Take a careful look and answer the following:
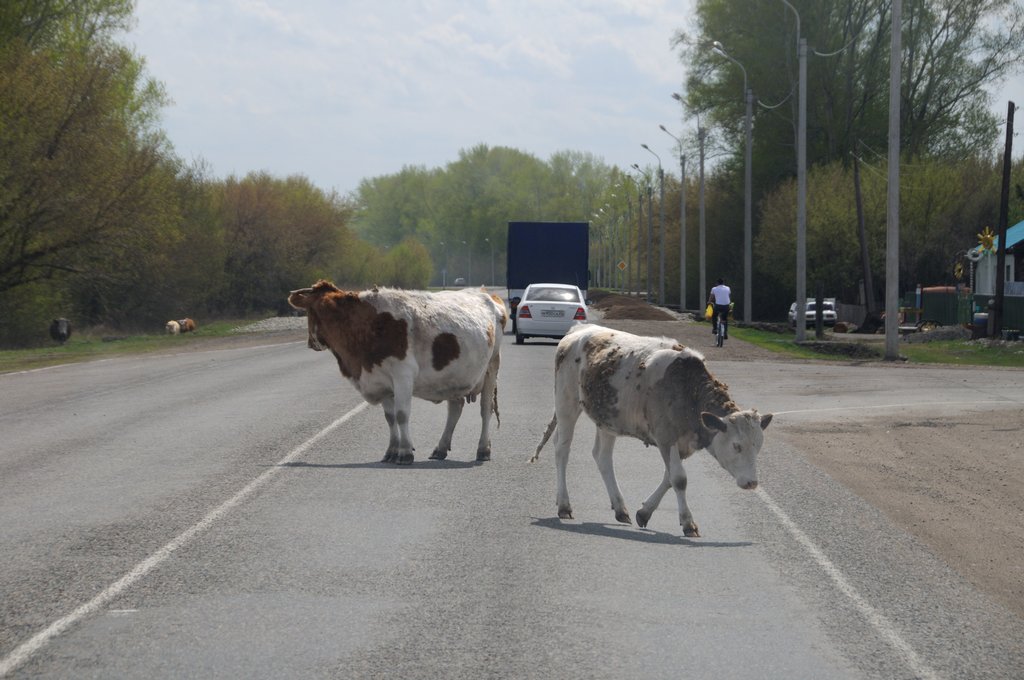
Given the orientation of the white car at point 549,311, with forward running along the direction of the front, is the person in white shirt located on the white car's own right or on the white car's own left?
on the white car's own right

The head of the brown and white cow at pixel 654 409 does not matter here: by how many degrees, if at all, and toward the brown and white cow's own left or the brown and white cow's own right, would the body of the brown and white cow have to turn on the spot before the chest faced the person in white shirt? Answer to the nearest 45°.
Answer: approximately 135° to the brown and white cow's own left

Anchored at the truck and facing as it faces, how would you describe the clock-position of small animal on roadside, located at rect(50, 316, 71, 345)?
The small animal on roadside is roughly at 9 o'clock from the truck.

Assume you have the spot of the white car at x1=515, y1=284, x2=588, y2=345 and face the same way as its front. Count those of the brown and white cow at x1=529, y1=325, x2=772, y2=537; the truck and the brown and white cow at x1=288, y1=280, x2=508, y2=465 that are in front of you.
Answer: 1

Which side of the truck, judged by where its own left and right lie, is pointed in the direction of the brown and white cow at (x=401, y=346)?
back

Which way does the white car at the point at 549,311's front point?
away from the camera

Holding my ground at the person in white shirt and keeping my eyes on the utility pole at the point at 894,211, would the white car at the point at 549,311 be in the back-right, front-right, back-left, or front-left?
back-right

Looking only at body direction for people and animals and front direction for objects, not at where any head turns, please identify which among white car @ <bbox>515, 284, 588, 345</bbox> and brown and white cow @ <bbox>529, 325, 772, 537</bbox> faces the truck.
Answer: the white car

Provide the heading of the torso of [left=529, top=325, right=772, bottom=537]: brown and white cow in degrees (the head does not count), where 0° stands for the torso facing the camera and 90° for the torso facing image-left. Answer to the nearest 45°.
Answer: approximately 315°

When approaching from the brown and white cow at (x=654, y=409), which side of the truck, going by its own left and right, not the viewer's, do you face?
back

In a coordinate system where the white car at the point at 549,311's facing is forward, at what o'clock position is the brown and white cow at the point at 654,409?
The brown and white cow is roughly at 6 o'clock from the white car.

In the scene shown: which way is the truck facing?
away from the camera

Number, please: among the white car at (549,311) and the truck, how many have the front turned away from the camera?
2

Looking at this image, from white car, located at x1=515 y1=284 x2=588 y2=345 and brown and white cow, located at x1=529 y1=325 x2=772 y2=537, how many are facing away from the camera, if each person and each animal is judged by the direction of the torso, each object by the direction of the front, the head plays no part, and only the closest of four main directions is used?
1

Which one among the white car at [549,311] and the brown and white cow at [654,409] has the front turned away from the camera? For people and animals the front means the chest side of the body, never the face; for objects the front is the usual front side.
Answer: the white car

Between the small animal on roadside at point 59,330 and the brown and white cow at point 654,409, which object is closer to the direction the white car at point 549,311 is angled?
the small animal on roadside
